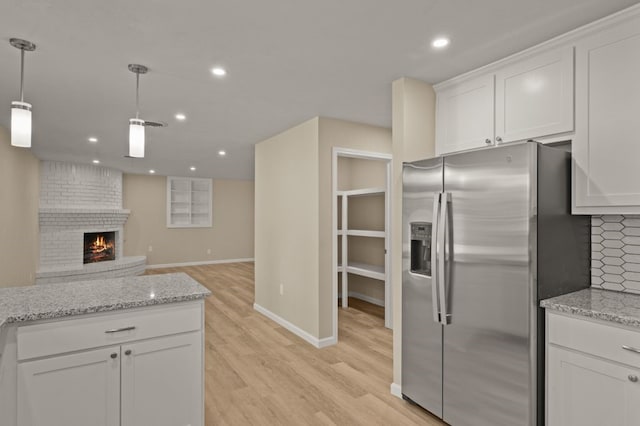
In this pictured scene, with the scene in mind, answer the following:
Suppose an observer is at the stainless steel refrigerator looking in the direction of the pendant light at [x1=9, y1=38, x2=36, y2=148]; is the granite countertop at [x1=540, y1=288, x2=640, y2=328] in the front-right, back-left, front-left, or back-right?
back-left

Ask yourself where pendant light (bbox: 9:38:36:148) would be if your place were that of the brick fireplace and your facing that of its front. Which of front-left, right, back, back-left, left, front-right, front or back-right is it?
front-right

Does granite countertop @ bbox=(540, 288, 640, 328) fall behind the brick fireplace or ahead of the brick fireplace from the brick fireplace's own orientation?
ahead

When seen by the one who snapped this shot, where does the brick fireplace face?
facing the viewer and to the right of the viewer

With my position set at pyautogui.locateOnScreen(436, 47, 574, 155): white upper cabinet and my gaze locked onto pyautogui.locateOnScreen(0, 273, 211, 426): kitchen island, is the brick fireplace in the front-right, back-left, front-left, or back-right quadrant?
front-right

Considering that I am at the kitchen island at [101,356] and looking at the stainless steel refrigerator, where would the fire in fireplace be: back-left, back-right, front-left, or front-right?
back-left

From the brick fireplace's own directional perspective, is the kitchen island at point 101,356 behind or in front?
in front
